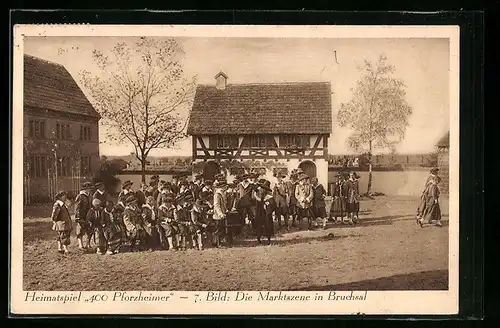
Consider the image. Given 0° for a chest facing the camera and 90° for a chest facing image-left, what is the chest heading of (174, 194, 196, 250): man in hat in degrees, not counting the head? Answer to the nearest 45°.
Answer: approximately 315°
